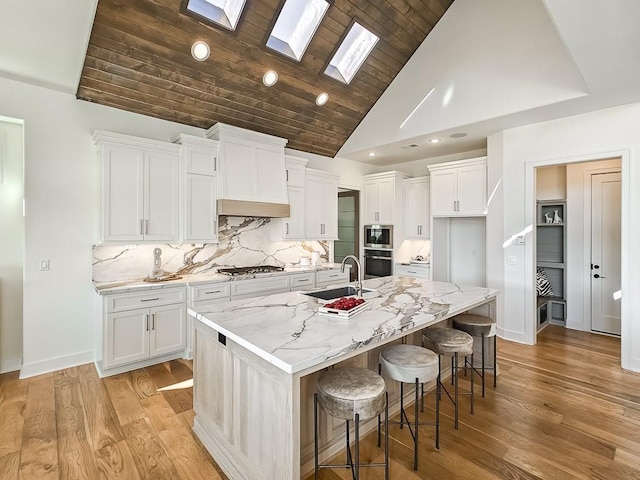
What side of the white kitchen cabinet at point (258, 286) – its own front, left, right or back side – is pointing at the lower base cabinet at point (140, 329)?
right

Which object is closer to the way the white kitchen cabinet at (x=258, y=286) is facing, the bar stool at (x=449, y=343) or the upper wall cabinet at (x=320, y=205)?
the bar stool

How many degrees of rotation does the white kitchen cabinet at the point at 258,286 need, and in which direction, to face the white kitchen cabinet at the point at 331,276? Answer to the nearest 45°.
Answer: approximately 90° to its left

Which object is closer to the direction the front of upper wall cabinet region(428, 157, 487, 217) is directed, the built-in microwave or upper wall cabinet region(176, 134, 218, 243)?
the upper wall cabinet

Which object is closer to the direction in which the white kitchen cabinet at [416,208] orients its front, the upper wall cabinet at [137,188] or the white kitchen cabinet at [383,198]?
the upper wall cabinet

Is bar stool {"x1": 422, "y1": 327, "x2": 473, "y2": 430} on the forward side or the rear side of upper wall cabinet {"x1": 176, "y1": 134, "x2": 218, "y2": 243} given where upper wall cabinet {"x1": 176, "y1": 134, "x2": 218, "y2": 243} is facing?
on the forward side

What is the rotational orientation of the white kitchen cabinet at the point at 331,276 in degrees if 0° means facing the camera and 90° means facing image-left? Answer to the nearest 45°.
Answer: approximately 315°

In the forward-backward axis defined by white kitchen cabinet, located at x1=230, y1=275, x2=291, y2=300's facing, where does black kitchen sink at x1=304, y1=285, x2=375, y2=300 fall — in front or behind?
in front

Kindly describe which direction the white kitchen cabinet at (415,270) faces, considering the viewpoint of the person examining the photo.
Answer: facing the viewer and to the left of the viewer

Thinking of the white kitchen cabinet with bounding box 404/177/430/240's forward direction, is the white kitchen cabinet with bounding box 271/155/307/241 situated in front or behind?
in front

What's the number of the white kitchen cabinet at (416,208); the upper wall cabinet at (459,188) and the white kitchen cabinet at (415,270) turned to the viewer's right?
0
